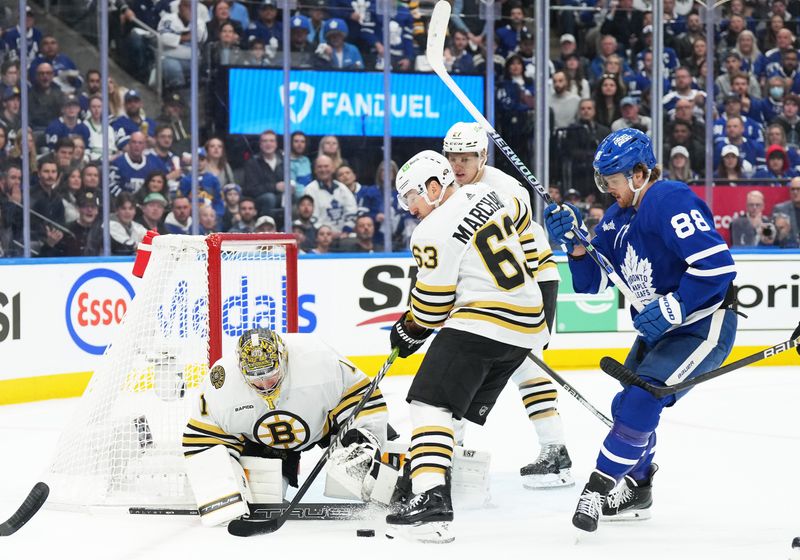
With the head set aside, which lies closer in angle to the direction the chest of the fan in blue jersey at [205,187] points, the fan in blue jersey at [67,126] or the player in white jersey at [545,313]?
the player in white jersey

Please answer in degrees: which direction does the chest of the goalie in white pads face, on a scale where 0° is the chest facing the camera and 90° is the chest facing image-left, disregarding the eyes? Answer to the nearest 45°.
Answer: approximately 0°

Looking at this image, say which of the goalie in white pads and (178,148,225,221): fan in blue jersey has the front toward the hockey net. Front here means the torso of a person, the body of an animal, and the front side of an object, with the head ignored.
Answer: the fan in blue jersey

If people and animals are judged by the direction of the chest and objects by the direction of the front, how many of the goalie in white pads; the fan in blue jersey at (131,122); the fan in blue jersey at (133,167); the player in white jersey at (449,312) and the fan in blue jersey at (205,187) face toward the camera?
4

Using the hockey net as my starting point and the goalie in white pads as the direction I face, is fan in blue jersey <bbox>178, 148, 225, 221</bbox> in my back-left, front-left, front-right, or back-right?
back-left

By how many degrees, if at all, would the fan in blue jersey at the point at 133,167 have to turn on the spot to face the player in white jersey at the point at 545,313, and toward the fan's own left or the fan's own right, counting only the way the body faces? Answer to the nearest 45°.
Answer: approximately 45° to the fan's own left

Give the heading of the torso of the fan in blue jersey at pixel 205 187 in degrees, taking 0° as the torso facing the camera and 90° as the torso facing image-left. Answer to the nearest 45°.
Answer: approximately 0°

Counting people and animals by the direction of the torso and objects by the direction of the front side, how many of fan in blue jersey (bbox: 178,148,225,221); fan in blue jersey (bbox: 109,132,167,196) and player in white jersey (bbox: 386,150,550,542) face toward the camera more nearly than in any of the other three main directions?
2
